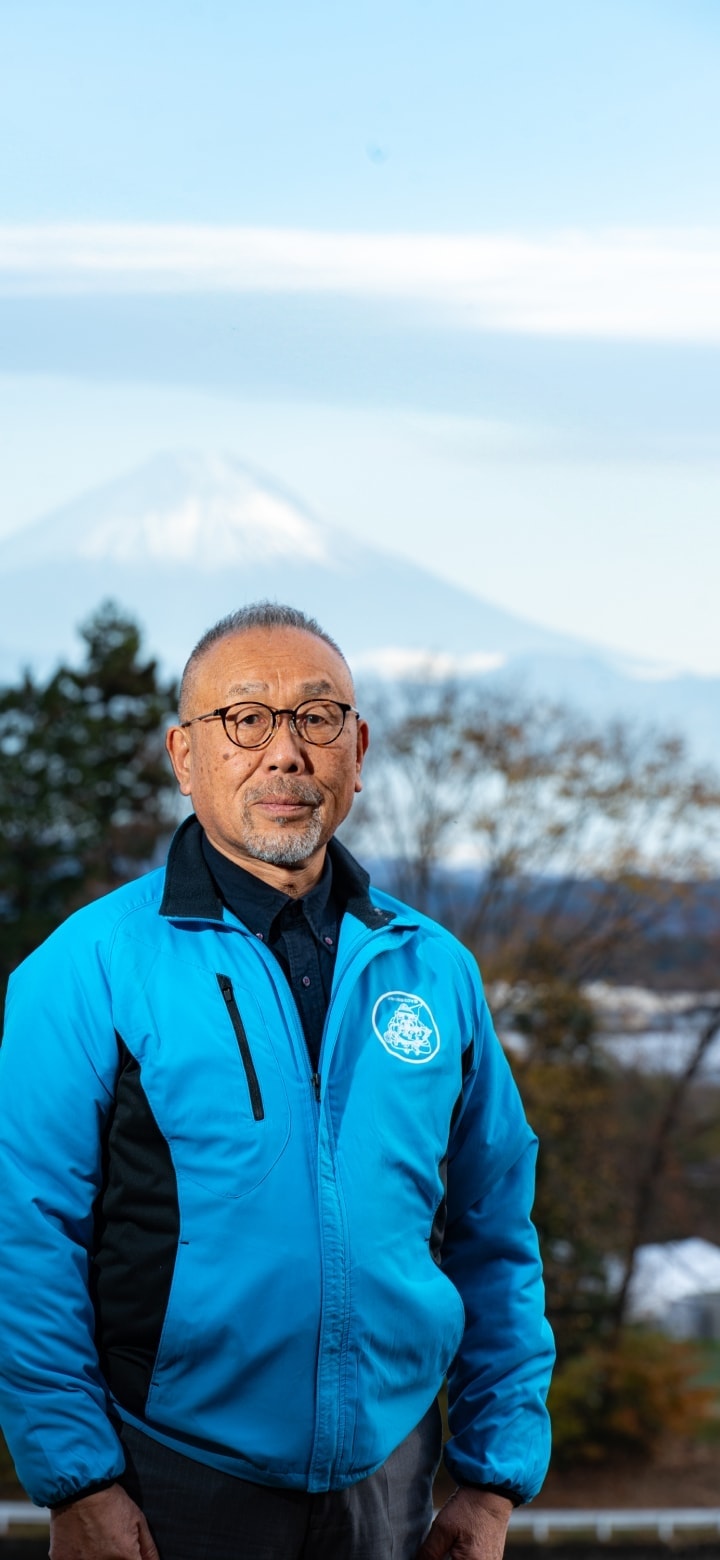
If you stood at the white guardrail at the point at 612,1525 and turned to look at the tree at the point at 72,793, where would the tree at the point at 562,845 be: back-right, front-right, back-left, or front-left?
front-right

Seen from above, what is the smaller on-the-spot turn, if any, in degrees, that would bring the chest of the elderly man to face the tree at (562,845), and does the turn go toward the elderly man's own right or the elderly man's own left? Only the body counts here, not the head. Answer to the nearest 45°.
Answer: approximately 180°

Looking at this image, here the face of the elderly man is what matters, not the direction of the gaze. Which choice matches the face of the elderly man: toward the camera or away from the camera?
toward the camera

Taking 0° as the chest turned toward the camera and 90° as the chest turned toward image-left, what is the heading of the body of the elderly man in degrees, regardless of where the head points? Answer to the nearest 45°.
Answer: approximately 0°

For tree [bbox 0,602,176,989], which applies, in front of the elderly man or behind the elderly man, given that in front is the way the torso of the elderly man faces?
behind

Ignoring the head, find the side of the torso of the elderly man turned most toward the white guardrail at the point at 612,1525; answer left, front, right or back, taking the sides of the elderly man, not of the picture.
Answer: back
